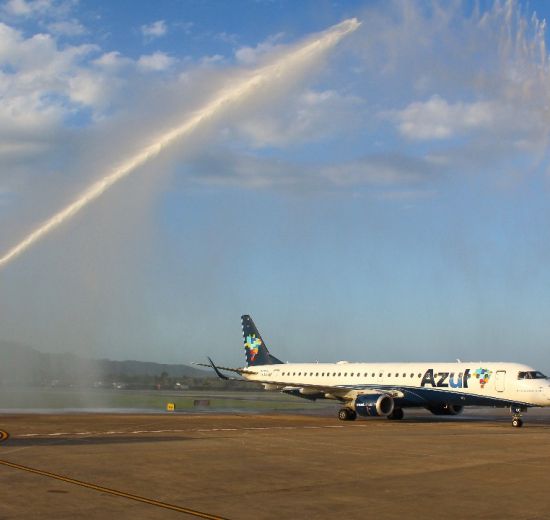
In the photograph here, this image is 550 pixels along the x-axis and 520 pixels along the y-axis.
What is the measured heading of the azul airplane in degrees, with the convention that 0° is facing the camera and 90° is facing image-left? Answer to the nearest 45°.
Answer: approximately 315°
